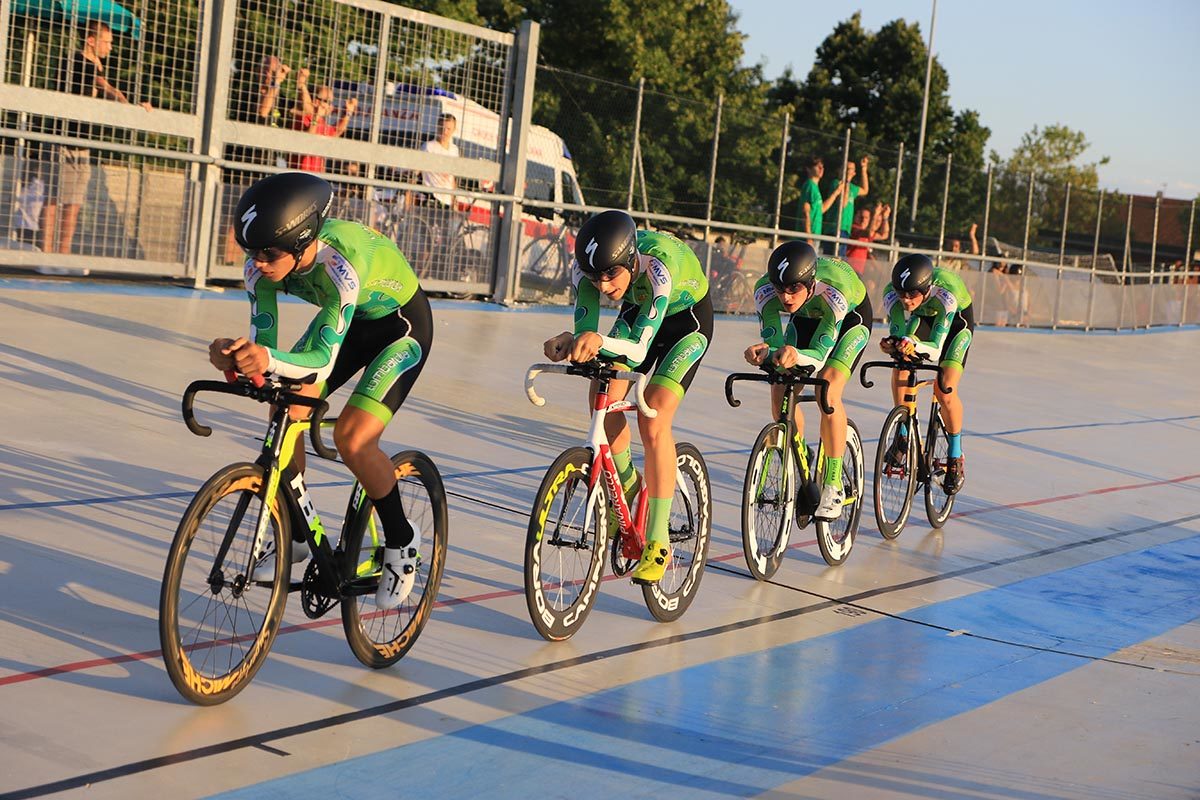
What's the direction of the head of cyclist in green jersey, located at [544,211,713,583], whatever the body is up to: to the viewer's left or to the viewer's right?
to the viewer's left

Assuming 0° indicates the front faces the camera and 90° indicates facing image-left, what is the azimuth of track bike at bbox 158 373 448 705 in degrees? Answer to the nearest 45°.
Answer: approximately 45°

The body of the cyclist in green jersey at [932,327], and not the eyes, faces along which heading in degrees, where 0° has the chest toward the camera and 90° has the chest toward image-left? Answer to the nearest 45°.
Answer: approximately 45°

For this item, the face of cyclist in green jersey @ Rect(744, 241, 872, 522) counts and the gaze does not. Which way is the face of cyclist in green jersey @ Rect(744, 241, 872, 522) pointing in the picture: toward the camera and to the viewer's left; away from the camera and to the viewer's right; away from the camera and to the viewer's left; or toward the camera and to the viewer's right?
toward the camera and to the viewer's left

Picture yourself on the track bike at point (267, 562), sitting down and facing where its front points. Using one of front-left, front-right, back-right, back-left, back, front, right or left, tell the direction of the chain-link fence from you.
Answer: back-right

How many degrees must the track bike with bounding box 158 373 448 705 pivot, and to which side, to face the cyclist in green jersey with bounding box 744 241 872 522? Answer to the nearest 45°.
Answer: approximately 180°

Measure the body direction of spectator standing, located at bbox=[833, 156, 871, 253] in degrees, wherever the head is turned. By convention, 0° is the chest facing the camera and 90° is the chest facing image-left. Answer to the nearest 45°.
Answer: approximately 45°

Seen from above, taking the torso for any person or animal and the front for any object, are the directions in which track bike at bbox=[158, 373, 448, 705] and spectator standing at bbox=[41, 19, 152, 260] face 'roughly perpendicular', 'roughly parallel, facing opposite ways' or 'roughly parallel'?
roughly perpendicular

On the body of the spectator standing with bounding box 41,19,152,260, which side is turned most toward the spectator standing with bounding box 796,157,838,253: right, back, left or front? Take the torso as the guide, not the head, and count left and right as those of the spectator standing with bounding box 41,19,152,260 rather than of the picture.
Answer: left

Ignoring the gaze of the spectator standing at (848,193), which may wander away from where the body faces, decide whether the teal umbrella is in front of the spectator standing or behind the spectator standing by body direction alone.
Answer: in front

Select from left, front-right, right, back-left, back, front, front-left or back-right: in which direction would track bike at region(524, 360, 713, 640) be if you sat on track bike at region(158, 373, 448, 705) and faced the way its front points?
back
